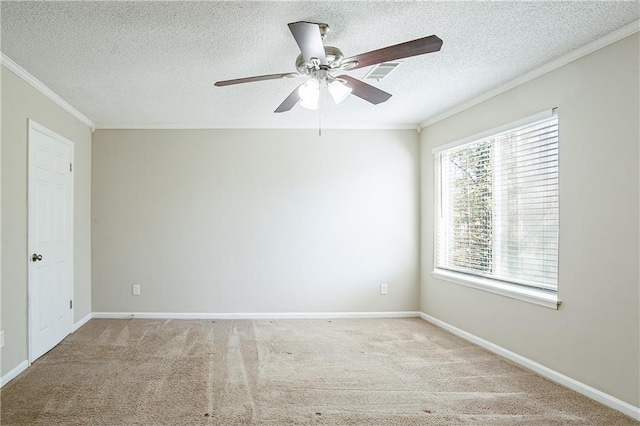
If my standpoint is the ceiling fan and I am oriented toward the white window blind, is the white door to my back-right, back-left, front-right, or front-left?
back-left

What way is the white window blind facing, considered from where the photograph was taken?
facing the viewer and to the left of the viewer

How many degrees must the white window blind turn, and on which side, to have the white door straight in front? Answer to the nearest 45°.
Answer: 0° — it already faces it

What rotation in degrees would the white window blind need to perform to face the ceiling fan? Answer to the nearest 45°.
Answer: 0° — it already faces it
